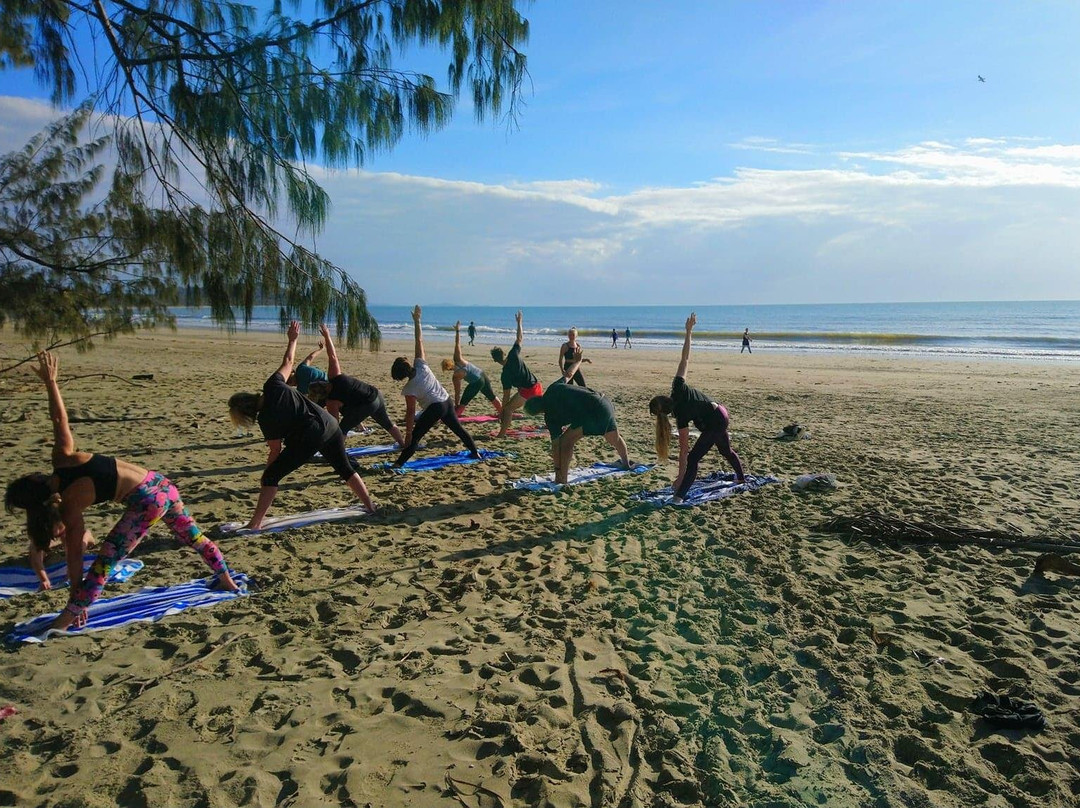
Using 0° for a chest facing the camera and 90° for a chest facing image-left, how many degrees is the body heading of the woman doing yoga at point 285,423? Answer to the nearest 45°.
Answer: approximately 135°

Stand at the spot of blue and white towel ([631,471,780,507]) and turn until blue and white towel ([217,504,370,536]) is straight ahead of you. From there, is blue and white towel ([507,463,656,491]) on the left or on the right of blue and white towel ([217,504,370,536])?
right

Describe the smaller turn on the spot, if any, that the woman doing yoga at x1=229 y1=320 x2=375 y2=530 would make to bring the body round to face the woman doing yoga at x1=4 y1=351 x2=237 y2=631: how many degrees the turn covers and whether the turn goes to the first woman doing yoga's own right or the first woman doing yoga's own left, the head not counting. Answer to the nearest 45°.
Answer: approximately 90° to the first woman doing yoga's own left

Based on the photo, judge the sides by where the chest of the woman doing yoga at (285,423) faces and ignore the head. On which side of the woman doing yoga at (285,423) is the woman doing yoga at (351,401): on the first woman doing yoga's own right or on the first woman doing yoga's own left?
on the first woman doing yoga's own right

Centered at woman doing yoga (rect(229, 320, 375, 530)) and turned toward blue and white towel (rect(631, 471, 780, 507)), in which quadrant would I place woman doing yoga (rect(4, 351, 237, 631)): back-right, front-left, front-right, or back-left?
back-right

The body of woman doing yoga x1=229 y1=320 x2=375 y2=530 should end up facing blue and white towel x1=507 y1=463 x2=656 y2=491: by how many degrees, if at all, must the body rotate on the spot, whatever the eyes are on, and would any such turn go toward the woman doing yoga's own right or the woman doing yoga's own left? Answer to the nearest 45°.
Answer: approximately 135° to the woman doing yoga's own right

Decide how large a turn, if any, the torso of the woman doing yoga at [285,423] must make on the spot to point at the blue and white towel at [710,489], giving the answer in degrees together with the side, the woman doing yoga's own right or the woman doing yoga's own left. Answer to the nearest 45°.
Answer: approximately 135° to the woman doing yoga's own right

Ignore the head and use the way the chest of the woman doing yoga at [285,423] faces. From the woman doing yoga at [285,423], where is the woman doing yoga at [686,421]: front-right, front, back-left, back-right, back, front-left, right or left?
back-right

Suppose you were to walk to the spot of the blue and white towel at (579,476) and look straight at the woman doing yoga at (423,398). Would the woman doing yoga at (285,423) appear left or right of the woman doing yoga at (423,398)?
left
